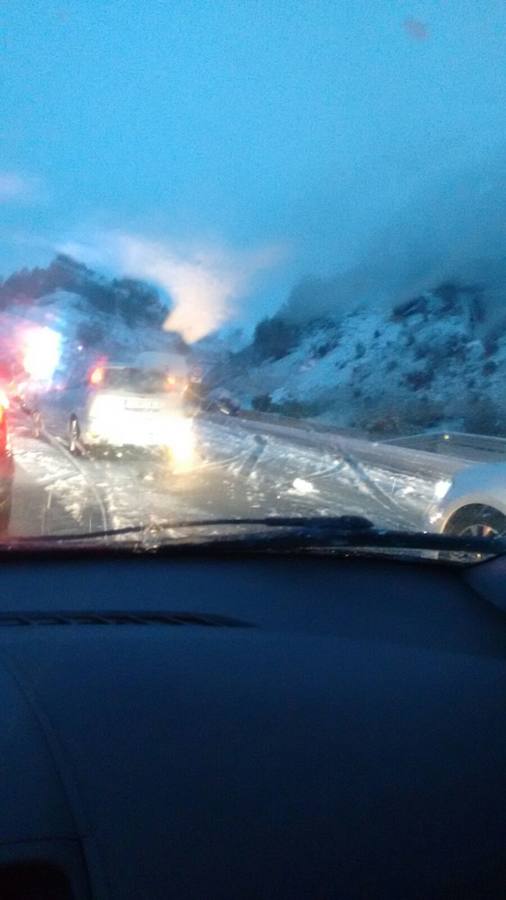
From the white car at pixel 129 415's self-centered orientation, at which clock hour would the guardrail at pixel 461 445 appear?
The guardrail is roughly at 2 o'clock from the white car.

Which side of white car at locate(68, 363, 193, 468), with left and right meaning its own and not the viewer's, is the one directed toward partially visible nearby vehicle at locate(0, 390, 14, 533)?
back

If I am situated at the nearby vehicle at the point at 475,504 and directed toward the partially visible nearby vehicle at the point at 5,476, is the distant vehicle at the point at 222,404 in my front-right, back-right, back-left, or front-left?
front-right

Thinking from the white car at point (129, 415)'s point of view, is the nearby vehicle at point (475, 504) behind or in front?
behind

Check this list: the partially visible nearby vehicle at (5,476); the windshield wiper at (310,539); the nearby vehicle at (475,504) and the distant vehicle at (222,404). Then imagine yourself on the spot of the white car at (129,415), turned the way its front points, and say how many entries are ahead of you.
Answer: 1

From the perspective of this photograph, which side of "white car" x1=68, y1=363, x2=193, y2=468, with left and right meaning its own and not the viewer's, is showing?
back

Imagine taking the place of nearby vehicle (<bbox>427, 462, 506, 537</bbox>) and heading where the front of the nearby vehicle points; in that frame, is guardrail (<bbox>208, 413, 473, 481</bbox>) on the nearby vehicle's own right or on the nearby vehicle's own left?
on the nearby vehicle's own right

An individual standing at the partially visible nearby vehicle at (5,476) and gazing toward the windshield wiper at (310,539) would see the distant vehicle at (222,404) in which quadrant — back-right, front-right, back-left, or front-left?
back-left

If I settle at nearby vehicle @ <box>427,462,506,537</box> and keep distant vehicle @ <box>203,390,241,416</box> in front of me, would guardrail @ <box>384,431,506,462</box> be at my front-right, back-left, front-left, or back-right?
front-right

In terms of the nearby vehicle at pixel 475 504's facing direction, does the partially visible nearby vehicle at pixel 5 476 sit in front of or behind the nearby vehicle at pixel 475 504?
in front

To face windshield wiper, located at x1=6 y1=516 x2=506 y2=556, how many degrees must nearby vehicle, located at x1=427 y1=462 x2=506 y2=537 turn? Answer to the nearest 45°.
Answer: approximately 90° to its left
